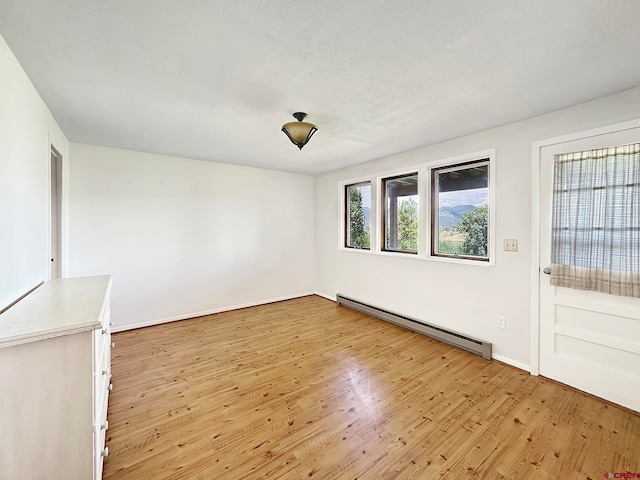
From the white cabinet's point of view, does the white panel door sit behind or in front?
in front

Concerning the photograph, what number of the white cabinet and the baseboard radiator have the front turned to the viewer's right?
1

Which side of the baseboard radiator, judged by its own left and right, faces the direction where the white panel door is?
left

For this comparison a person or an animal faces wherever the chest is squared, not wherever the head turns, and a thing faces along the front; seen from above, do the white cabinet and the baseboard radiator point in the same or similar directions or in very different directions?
very different directions

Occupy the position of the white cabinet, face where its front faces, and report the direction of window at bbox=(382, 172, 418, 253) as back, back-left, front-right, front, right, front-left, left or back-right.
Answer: front

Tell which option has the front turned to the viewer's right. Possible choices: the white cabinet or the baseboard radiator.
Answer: the white cabinet

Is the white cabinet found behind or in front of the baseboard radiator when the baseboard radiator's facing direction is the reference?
in front

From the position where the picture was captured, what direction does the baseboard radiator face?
facing the viewer and to the left of the viewer

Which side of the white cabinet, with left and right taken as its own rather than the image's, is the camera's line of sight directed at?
right
